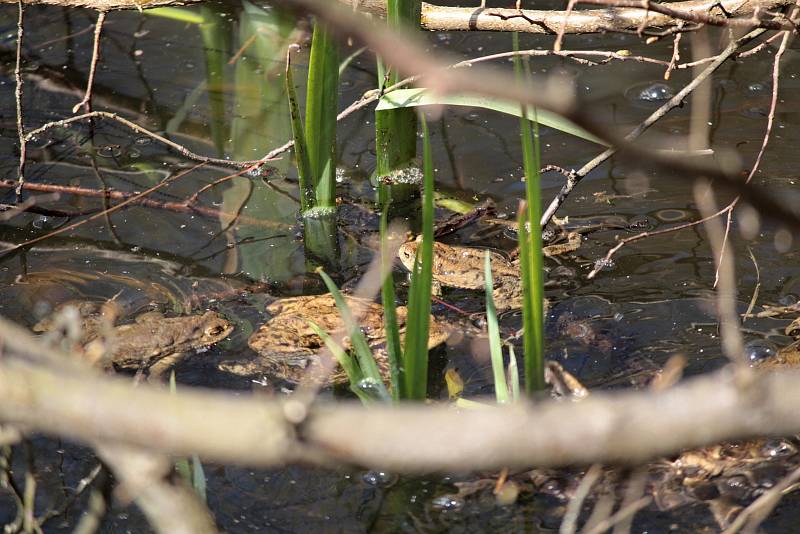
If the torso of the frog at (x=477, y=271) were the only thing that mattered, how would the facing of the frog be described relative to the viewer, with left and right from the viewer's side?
facing to the left of the viewer

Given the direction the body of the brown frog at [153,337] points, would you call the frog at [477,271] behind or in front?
in front

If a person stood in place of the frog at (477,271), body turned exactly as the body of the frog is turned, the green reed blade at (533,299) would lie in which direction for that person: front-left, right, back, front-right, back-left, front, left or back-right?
left

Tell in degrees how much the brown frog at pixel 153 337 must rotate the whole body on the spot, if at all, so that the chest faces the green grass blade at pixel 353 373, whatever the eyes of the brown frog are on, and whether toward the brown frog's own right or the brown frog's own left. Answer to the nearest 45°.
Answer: approximately 45° to the brown frog's own right

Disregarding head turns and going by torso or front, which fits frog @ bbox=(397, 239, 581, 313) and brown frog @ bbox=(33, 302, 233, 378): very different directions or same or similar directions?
very different directions

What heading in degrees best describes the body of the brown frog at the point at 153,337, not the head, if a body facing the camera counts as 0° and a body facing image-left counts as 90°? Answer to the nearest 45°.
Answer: approximately 270°
